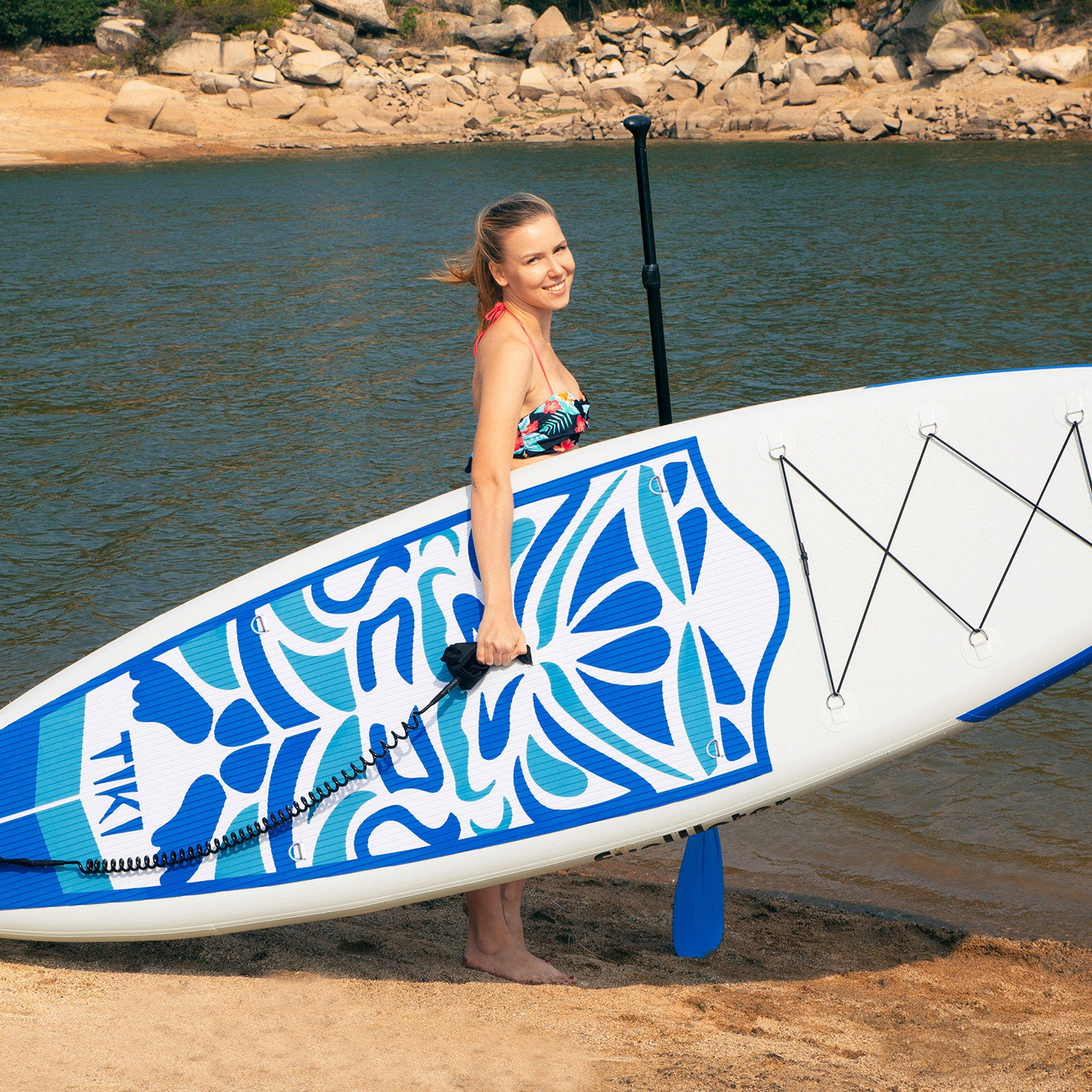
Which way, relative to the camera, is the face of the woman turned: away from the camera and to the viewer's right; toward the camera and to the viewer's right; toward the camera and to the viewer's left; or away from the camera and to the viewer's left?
toward the camera and to the viewer's right

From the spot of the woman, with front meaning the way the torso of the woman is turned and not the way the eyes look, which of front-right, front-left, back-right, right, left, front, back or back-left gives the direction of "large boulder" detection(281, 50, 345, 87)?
left

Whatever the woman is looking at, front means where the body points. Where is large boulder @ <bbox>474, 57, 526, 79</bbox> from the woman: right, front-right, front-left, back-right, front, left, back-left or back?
left

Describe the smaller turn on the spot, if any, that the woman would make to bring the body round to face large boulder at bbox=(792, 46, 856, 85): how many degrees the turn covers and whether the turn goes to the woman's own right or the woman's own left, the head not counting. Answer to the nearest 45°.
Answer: approximately 90° to the woman's own left

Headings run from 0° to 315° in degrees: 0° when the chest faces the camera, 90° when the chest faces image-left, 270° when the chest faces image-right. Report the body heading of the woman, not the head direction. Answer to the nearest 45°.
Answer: approximately 270°

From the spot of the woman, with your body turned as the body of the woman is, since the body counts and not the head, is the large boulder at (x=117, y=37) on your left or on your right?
on your left

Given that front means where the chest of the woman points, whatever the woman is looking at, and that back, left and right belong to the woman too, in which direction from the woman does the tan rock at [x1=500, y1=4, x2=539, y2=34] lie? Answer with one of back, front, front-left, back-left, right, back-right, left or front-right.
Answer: left

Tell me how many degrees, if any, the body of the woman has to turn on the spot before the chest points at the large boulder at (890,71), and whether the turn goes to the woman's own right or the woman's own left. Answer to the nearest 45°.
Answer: approximately 90° to the woman's own left

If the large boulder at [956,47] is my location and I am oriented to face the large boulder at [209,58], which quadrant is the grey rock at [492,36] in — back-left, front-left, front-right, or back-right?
front-right

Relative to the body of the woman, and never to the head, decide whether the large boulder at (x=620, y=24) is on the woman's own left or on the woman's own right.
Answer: on the woman's own left

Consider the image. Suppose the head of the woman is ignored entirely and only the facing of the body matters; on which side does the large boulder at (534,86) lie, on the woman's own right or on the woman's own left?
on the woman's own left
